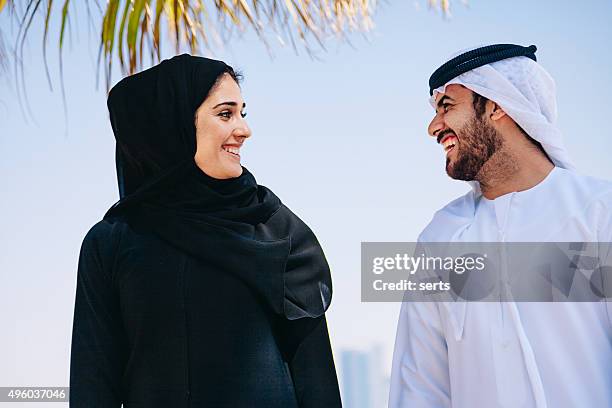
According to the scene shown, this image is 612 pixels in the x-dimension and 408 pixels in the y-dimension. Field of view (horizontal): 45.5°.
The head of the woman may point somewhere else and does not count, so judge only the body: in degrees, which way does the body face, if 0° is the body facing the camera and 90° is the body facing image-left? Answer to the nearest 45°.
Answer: approximately 0°

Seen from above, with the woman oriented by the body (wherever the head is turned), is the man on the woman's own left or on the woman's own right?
on the woman's own left

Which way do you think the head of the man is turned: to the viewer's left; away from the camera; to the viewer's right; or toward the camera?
to the viewer's left
